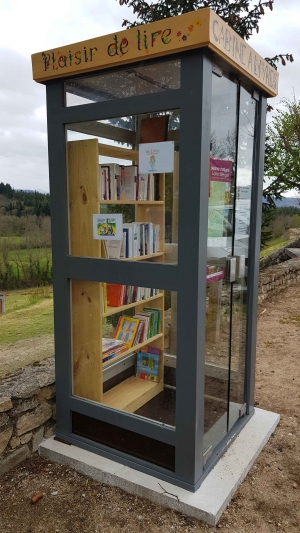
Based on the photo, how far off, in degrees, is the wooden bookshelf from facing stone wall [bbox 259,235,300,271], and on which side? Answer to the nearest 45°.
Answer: approximately 90° to its left

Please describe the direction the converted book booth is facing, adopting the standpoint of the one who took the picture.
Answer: facing the viewer and to the right of the viewer

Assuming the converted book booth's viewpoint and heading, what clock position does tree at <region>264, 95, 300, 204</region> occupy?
The tree is roughly at 8 o'clock from the converted book booth.
